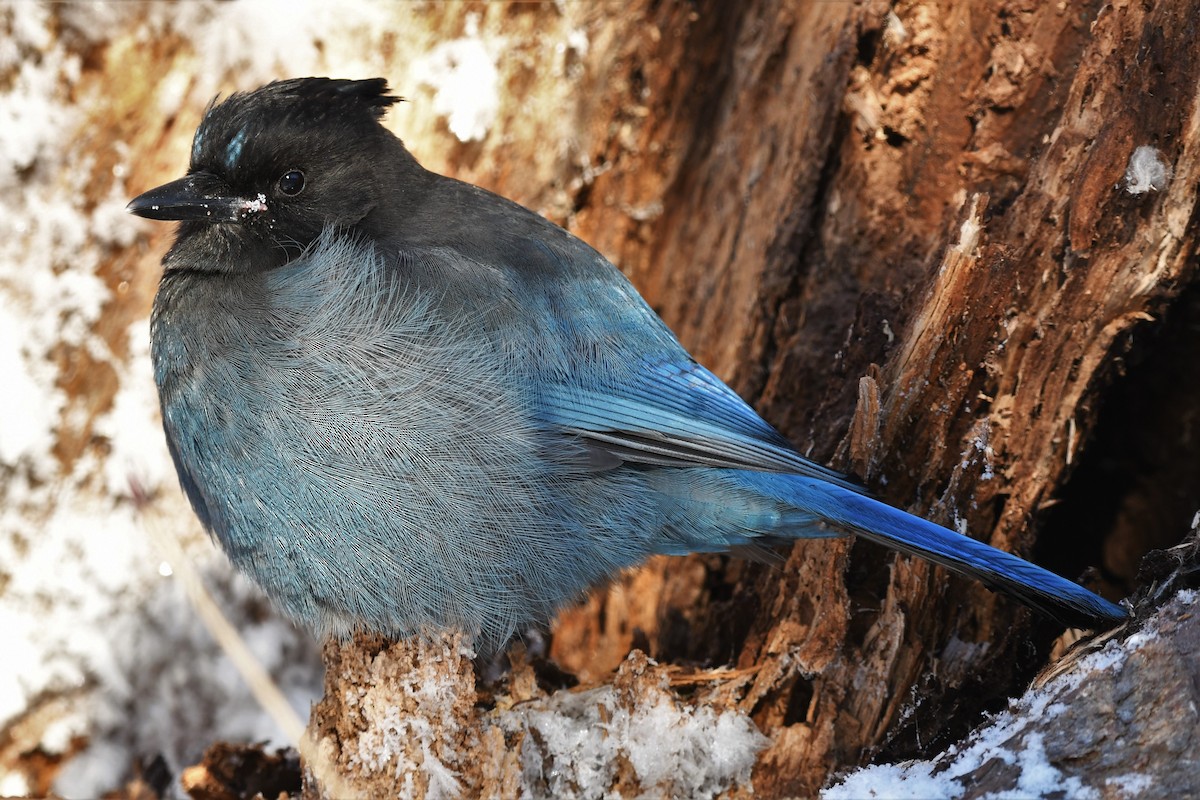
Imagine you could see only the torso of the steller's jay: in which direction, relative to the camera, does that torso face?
to the viewer's left
